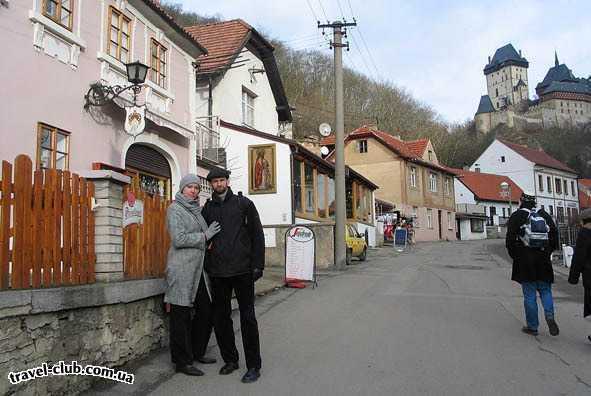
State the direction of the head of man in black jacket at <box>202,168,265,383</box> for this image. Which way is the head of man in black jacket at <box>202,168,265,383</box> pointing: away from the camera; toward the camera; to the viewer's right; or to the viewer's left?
toward the camera

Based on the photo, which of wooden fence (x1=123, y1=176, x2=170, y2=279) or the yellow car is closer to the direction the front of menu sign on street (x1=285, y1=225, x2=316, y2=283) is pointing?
the wooden fence

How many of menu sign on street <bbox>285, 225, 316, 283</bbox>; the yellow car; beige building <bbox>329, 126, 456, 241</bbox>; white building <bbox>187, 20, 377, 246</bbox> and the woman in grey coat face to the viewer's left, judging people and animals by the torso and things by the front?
0

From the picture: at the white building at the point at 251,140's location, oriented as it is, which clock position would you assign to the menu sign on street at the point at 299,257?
The menu sign on street is roughly at 1 o'clock from the white building.

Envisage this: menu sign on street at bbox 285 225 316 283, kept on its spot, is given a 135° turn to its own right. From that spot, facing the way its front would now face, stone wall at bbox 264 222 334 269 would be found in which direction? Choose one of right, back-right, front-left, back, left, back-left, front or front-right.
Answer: front-right

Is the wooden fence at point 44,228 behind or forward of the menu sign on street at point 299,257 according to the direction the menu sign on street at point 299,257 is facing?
forward

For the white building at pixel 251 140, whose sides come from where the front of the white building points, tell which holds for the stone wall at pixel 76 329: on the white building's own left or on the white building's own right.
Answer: on the white building's own right

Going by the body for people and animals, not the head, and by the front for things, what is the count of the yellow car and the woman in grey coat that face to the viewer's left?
0

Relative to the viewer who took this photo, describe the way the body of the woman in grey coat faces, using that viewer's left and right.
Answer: facing the viewer and to the right of the viewer

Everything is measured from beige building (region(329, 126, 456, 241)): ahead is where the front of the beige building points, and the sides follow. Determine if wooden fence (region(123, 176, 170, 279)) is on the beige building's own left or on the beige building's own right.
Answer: on the beige building's own right

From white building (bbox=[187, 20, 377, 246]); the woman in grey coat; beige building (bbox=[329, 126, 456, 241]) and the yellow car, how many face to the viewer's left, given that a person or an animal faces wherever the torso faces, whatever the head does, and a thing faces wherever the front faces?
0

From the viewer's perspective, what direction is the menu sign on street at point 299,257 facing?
toward the camera

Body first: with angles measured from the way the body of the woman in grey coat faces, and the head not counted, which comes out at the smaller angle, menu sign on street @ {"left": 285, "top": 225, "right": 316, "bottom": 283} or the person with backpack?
the person with backpack
